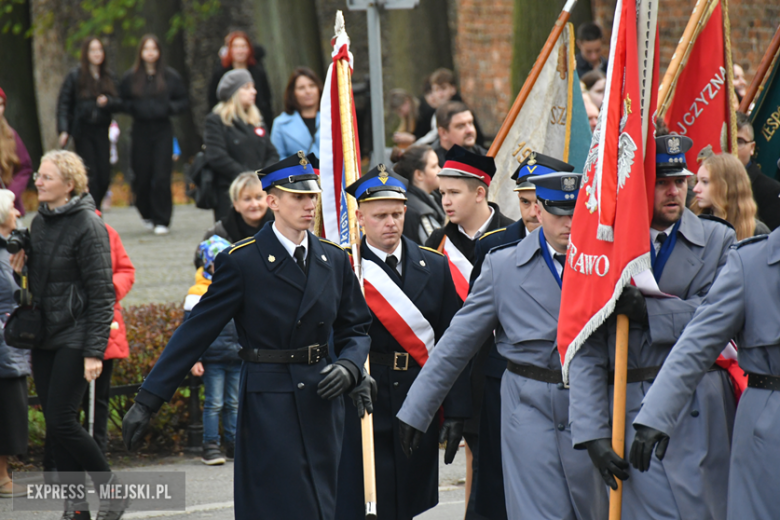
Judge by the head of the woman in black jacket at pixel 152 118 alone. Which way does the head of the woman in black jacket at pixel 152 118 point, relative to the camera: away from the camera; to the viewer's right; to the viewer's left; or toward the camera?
toward the camera

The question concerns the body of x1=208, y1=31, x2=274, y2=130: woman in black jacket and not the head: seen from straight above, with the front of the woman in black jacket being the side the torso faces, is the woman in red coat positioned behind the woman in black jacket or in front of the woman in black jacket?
in front

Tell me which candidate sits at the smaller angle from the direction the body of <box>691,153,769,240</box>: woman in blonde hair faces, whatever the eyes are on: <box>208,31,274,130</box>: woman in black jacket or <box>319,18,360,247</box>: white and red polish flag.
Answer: the white and red polish flag

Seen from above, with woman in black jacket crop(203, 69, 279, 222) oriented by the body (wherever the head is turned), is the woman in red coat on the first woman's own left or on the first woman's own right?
on the first woman's own right

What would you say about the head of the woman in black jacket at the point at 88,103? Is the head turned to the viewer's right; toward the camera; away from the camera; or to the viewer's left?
toward the camera

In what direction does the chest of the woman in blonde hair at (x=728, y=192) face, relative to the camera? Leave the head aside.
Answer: to the viewer's left

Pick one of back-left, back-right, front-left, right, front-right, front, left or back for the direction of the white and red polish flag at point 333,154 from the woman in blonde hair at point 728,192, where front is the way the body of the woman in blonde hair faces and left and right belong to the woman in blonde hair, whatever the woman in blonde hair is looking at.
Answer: front

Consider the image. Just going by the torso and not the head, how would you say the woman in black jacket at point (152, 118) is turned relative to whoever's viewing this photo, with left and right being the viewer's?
facing the viewer

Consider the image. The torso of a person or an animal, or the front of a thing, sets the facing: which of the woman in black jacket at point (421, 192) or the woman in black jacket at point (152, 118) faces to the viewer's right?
the woman in black jacket at point (421, 192)

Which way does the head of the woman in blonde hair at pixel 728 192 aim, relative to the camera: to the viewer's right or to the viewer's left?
to the viewer's left

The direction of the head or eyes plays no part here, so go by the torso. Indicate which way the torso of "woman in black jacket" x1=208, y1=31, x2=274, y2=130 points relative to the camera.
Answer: toward the camera

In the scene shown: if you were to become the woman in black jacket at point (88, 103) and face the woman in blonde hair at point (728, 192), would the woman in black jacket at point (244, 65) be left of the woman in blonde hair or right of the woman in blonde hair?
left

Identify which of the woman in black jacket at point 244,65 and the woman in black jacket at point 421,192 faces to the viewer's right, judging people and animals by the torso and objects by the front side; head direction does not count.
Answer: the woman in black jacket at point 421,192

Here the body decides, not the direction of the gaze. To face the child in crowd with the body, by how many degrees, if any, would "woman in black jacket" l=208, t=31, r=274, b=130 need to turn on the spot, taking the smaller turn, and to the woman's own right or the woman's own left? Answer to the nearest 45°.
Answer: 0° — they already face them
